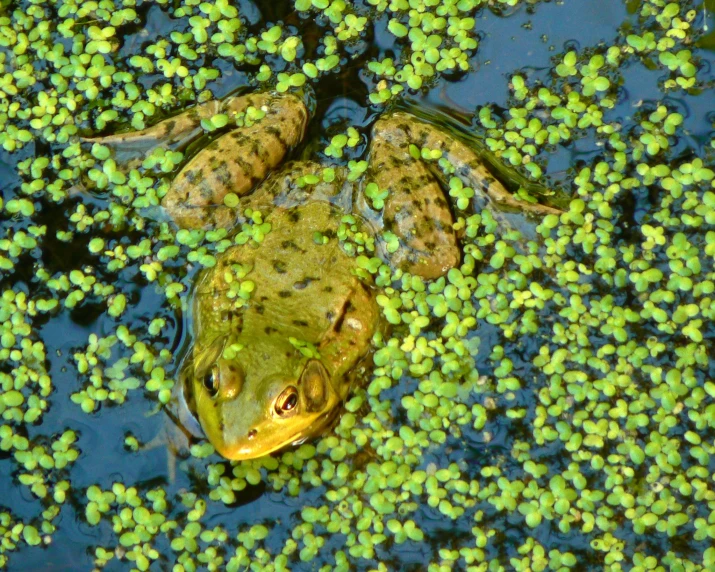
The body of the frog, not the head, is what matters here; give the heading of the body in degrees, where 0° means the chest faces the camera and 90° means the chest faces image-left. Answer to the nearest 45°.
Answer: approximately 0°
